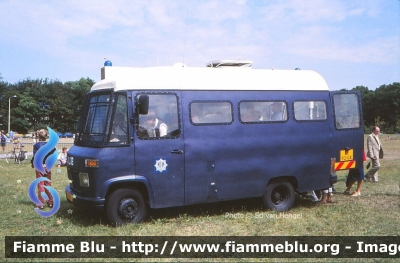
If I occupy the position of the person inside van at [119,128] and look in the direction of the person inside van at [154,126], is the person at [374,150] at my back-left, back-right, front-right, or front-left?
front-left

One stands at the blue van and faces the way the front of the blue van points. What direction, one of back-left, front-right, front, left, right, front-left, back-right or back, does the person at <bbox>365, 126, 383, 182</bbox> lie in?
back
